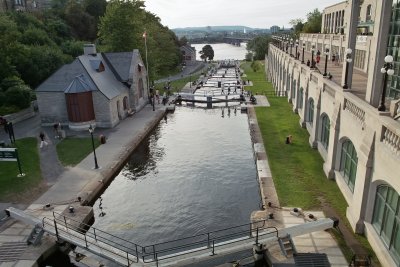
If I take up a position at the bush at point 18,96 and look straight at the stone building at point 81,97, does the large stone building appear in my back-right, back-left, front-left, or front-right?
front-right

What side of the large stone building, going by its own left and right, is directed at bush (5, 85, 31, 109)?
front

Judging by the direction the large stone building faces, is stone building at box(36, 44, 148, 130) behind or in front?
in front

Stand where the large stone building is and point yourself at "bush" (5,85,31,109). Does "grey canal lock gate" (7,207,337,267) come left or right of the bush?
left

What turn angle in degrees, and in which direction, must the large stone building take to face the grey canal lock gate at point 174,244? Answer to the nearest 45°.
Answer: approximately 45° to its left

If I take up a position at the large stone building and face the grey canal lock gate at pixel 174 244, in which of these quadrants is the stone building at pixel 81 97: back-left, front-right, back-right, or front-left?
front-right

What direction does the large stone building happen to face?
to the viewer's left
